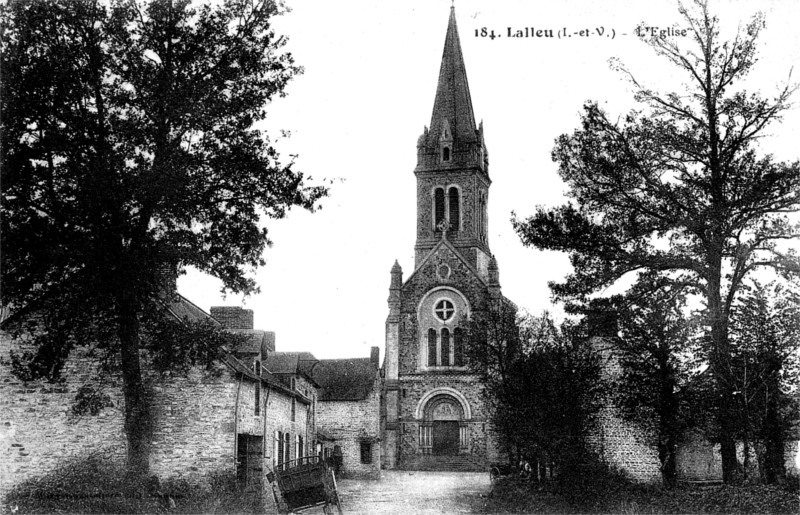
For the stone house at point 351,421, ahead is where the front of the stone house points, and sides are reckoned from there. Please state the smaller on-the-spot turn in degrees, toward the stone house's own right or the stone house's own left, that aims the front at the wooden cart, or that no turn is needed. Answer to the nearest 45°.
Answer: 0° — it already faces it

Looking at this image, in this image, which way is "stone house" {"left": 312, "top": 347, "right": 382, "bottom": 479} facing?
toward the camera

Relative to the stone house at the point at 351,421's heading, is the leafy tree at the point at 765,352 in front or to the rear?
in front

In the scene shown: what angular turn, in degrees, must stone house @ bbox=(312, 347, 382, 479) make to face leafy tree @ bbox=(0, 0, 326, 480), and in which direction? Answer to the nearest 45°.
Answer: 0° — it already faces it
